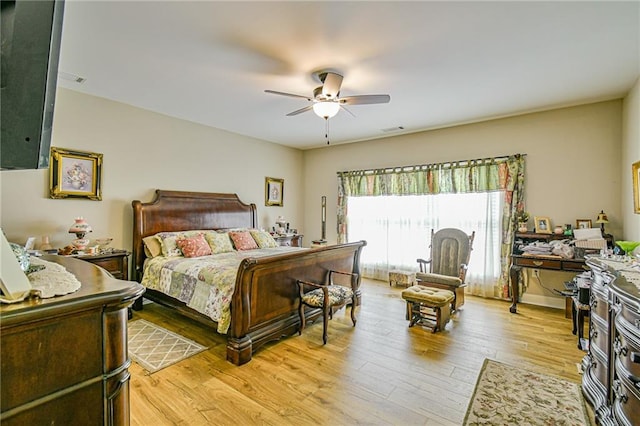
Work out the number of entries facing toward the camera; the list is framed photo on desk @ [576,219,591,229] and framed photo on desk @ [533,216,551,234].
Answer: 2

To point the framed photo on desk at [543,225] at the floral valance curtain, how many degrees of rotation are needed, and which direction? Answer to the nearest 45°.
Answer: approximately 90° to its right

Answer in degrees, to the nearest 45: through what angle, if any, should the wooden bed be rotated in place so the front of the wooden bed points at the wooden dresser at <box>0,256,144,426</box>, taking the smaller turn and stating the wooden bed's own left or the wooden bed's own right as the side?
approximately 45° to the wooden bed's own right

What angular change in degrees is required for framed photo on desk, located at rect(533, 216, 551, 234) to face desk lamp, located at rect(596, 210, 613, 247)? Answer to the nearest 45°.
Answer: approximately 90° to its left

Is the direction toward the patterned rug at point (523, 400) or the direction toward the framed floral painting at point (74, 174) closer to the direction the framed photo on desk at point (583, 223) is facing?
the patterned rug

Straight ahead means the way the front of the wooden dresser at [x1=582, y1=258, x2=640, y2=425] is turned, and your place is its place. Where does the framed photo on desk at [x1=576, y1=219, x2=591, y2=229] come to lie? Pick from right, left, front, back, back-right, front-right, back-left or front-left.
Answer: back-right

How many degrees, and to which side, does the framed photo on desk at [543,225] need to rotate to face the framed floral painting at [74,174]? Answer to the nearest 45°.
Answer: approximately 45° to its right

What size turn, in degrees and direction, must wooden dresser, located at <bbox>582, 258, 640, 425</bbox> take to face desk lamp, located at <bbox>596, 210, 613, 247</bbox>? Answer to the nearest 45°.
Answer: approximately 135° to its right

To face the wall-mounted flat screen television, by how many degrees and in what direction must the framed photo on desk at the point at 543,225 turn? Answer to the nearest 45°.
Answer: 0° — it already faces it

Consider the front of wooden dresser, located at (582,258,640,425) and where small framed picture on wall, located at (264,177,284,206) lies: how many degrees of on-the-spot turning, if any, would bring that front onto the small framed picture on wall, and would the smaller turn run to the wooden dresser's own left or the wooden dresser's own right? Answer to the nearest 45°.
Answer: approximately 45° to the wooden dresser's own right

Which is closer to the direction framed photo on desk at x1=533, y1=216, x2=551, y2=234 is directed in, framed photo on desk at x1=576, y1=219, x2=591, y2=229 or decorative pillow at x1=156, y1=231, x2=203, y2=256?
the decorative pillow

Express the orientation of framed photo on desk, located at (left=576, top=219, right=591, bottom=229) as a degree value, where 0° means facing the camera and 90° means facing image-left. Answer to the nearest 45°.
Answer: approximately 0°
